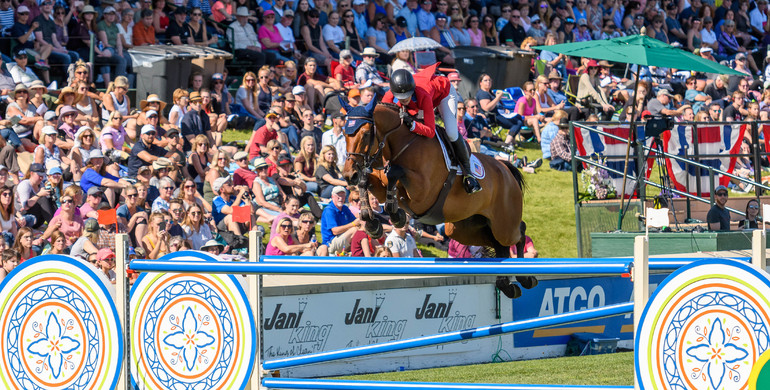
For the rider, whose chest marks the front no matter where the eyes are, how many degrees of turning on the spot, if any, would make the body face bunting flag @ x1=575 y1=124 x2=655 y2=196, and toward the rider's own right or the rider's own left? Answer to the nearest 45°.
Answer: approximately 135° to the rider's own right

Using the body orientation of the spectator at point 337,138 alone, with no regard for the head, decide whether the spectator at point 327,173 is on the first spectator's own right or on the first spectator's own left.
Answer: on the first spectator's own right

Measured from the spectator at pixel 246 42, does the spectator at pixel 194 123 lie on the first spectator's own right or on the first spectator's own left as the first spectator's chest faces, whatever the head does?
on the first spectator's own right

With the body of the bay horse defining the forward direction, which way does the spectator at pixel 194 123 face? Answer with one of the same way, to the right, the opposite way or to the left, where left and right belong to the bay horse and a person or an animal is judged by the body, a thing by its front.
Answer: to the left

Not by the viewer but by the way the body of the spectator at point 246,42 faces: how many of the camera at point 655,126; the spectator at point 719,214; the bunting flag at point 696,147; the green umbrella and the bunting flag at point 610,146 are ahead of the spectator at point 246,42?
5

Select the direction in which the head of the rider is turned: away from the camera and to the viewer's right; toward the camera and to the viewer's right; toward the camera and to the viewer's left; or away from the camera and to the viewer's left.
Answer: toward the camera and to the viewer's left

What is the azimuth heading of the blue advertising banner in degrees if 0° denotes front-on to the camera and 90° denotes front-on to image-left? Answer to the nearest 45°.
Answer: approximately 0°

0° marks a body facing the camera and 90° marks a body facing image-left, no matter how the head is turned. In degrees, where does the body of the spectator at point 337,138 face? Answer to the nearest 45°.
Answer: approximately 315°

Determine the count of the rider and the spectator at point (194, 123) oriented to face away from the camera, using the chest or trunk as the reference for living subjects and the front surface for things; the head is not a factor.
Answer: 0

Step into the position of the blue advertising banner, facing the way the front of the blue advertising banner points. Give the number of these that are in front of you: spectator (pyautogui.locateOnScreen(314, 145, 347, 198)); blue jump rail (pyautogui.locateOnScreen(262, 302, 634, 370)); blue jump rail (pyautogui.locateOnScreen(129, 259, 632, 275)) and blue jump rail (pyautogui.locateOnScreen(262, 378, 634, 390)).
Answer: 3

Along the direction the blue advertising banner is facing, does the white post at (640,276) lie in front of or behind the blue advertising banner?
in front
